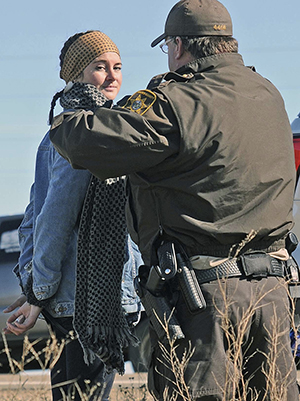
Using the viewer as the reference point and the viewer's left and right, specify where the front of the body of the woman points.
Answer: facing to the right of the viewer

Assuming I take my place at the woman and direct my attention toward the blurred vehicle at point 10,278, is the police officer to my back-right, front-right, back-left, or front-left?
back-right

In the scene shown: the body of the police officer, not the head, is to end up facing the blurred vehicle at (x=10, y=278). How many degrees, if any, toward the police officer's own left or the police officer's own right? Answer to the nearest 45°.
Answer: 0° — they already face it

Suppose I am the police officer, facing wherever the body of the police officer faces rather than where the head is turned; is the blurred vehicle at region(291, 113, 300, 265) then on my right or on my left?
on my right

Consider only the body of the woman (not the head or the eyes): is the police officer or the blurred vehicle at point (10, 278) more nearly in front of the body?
the police officer

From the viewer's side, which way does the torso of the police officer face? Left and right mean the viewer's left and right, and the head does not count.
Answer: facing away from the viewer and to the left of the viewer

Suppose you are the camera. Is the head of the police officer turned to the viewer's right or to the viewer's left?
to the viewer's left

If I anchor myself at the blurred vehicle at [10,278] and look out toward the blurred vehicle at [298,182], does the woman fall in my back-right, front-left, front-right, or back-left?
front-right
